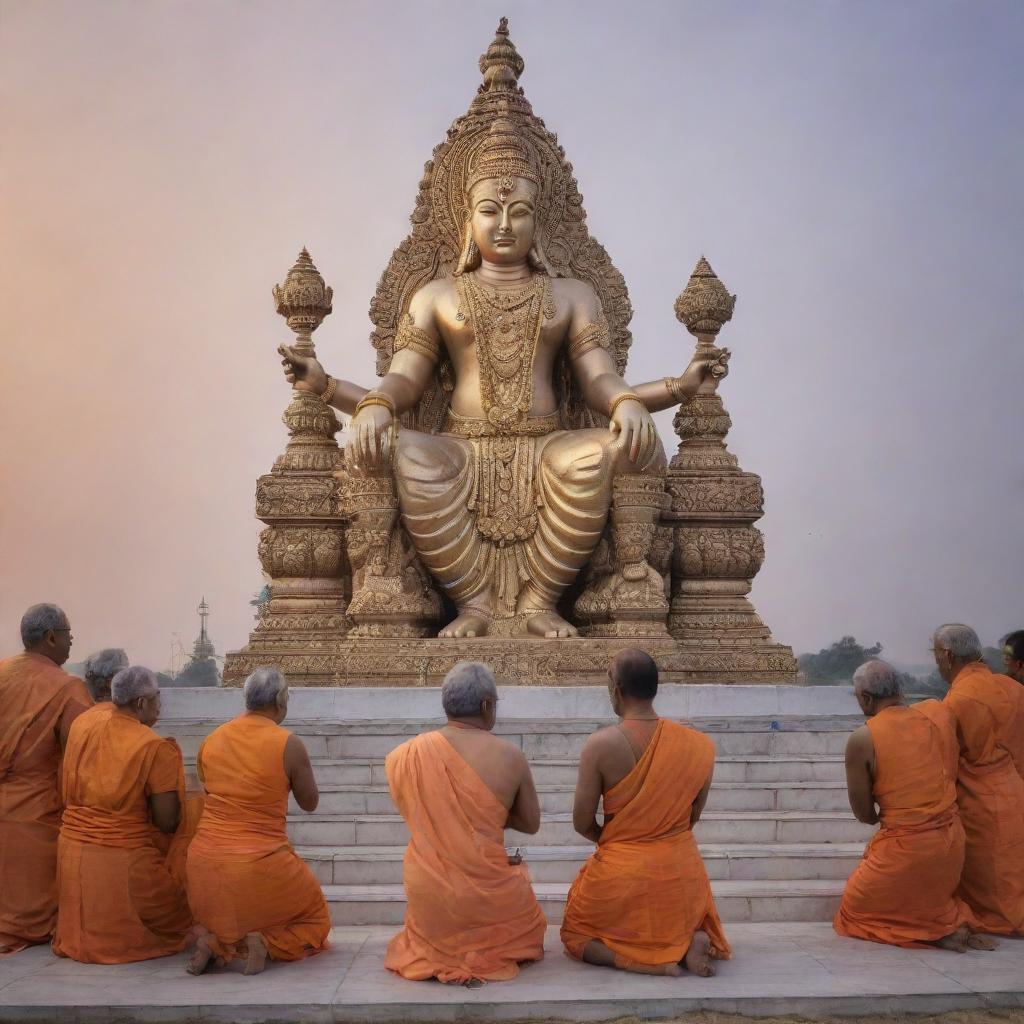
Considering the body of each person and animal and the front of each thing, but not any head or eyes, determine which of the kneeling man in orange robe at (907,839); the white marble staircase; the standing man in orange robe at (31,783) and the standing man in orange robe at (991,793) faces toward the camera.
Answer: the white marble staircase

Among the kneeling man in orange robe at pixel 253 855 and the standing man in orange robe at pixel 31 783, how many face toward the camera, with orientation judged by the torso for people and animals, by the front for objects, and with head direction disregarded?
0

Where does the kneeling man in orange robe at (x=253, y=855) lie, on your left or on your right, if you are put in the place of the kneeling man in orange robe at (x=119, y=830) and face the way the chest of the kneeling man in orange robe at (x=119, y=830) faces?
on your right

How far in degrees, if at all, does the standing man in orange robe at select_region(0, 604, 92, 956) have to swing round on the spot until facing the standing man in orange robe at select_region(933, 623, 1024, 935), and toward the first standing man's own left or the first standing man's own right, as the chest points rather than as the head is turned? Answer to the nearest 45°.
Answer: approximately 45° to the first standing man's own right

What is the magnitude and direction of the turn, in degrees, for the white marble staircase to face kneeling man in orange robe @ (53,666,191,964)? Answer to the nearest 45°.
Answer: approximately 45° to its right

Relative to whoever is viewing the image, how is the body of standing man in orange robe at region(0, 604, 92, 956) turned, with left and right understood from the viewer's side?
facing away from the viewer and to the right of the viewer

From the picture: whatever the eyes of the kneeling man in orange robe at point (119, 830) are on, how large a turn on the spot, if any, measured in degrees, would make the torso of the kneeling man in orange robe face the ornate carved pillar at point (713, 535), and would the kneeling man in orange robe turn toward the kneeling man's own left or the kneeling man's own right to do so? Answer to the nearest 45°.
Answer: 0° — they already face it

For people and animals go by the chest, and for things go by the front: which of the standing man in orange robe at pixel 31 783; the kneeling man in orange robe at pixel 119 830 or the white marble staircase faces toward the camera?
the white marble staircase

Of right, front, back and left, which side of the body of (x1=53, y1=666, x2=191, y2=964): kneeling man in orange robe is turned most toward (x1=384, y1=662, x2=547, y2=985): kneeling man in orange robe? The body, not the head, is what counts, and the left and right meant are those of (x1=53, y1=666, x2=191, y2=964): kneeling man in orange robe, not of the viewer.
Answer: right

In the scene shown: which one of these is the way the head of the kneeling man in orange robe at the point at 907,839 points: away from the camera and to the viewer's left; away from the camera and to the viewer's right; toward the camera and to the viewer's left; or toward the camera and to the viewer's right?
away from the camera and to the viewer's left

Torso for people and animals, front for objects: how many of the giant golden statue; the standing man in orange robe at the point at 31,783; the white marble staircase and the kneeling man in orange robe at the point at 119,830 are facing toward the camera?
2

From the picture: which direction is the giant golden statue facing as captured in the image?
toward the camera

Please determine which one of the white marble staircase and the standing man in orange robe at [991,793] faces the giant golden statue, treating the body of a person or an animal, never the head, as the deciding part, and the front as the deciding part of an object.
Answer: the standing man in orange robe

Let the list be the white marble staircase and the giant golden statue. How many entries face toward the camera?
2

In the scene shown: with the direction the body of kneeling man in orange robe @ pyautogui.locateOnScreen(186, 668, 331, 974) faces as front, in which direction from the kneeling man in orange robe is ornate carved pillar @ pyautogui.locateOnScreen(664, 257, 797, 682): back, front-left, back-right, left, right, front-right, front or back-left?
front

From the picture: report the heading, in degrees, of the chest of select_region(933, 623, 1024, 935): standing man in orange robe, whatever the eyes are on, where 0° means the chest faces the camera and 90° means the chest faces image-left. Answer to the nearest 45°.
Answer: approximately 135°

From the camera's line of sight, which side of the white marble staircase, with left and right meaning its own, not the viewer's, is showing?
front

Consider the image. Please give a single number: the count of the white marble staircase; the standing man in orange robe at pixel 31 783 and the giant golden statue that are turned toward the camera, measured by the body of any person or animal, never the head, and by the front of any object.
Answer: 2
